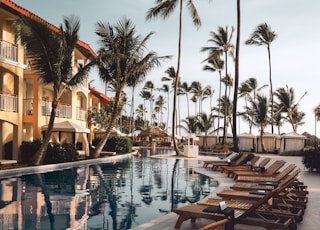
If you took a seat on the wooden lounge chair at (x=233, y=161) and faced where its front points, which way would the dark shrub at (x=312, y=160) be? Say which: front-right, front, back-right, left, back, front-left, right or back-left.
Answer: back

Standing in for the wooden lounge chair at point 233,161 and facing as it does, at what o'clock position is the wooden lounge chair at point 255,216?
the wooden lounge chair at point 255,216 is roughly at 9 o'clock from the wooden lounge chair at point 233,161.

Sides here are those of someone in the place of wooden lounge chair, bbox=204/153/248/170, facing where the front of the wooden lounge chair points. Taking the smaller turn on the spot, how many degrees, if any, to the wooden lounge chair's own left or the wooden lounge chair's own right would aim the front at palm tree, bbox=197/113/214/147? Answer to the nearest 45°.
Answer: approximately 90° to the wooden lounge chair's own right

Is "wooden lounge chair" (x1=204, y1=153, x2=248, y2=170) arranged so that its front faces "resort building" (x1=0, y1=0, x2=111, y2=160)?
yes

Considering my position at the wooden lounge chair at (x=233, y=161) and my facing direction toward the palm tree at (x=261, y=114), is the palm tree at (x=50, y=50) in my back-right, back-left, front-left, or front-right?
back-left

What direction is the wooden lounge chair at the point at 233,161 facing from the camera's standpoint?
to the viewer's left

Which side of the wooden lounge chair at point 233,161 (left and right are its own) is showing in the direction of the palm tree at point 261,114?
right

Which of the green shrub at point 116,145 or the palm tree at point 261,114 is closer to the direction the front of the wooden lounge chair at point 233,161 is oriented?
the green shrub
